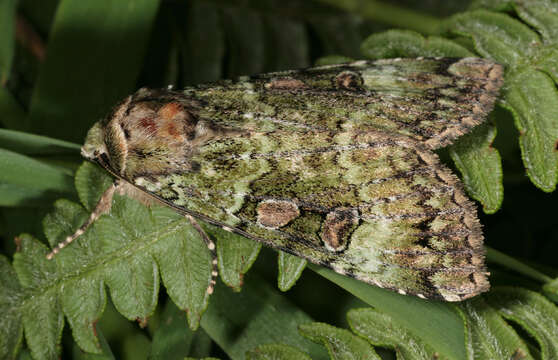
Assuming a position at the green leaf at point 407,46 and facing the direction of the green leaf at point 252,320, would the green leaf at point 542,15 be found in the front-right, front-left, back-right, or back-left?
back-left

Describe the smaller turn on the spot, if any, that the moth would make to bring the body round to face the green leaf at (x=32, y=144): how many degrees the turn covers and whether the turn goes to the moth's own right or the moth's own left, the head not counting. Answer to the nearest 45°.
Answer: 0° — it already faces it

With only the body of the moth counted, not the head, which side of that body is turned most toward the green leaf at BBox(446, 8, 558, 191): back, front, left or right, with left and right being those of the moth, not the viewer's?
back

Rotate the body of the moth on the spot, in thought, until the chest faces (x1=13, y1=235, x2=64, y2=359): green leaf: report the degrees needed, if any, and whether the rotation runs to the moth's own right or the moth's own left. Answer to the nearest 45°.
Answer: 0° — it already faces it

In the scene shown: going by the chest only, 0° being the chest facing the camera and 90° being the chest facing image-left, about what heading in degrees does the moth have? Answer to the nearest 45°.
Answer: approximately 90°
